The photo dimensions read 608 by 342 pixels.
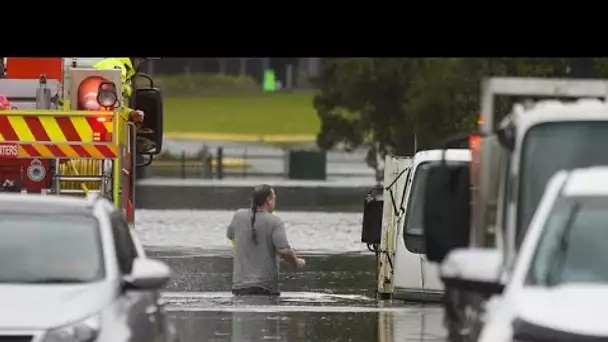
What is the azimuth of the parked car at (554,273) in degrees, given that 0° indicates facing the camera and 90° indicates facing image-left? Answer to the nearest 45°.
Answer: approximately 0°

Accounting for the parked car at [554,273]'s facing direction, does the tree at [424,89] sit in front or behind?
behind

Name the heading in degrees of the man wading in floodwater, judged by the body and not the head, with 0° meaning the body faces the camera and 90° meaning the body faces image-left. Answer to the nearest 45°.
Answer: approximately 225°

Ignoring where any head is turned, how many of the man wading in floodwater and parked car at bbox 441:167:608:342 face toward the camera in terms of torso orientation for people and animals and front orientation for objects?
1
